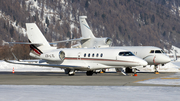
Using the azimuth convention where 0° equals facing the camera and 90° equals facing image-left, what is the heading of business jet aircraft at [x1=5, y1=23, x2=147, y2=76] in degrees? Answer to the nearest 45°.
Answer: approximately 315°
